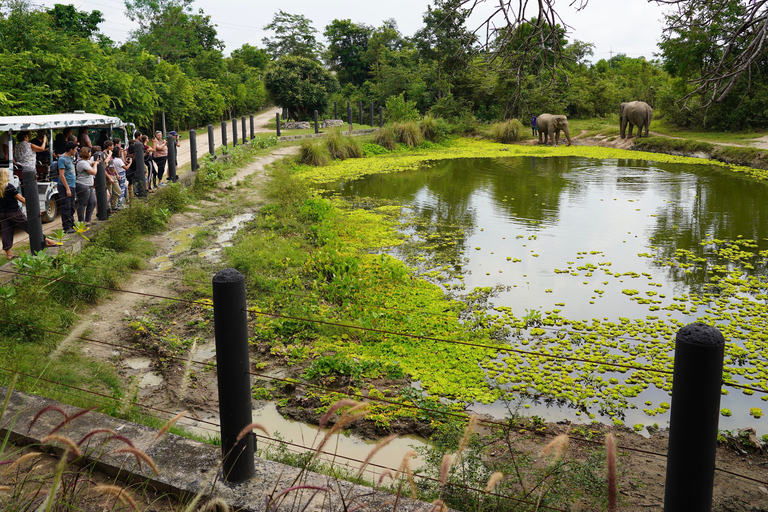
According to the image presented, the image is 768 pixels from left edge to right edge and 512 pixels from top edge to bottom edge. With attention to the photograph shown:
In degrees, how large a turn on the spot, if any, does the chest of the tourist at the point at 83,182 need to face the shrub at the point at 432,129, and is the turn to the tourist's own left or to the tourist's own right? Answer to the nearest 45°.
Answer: approximately 45° to the tourist's own left

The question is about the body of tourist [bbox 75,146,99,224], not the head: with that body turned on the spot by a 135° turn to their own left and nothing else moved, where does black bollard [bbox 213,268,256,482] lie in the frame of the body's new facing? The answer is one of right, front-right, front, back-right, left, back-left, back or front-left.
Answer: back-left

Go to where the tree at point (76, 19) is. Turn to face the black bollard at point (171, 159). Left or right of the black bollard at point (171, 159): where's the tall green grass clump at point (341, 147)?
left

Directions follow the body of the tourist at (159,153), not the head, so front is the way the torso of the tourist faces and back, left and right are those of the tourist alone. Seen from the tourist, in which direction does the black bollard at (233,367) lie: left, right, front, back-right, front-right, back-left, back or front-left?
front-right

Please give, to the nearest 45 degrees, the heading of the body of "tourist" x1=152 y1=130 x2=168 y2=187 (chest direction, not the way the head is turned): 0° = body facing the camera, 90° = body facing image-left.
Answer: approximately 315°

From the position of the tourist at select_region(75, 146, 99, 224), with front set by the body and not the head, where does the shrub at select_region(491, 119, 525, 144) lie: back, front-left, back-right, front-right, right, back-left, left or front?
front-left

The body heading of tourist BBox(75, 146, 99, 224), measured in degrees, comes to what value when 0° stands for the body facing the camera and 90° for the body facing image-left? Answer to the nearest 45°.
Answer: approximately 270°

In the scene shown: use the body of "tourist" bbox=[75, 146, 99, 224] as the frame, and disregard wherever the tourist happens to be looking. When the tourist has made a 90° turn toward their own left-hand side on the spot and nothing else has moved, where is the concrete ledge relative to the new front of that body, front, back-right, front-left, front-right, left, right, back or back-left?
back

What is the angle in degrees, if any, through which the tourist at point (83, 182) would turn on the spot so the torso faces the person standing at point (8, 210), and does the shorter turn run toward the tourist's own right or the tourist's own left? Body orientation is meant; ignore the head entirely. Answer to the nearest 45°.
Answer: approximately 135° to the tourist's own right
